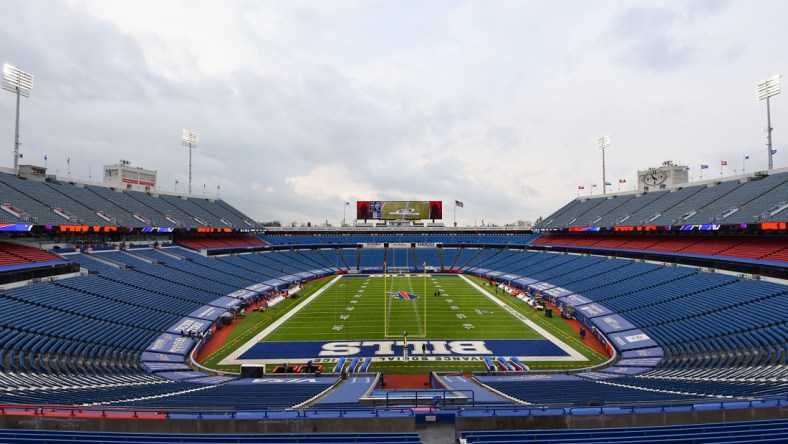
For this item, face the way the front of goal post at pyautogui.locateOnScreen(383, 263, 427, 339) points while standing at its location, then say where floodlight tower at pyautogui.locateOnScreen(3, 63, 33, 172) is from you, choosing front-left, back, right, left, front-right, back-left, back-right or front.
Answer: left

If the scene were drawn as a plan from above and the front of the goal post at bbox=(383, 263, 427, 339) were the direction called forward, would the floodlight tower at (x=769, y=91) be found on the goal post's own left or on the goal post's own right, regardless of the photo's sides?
on the goal post's own right

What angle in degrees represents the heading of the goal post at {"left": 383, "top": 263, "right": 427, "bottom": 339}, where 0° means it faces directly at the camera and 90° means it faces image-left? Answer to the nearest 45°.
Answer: approximately 180°
